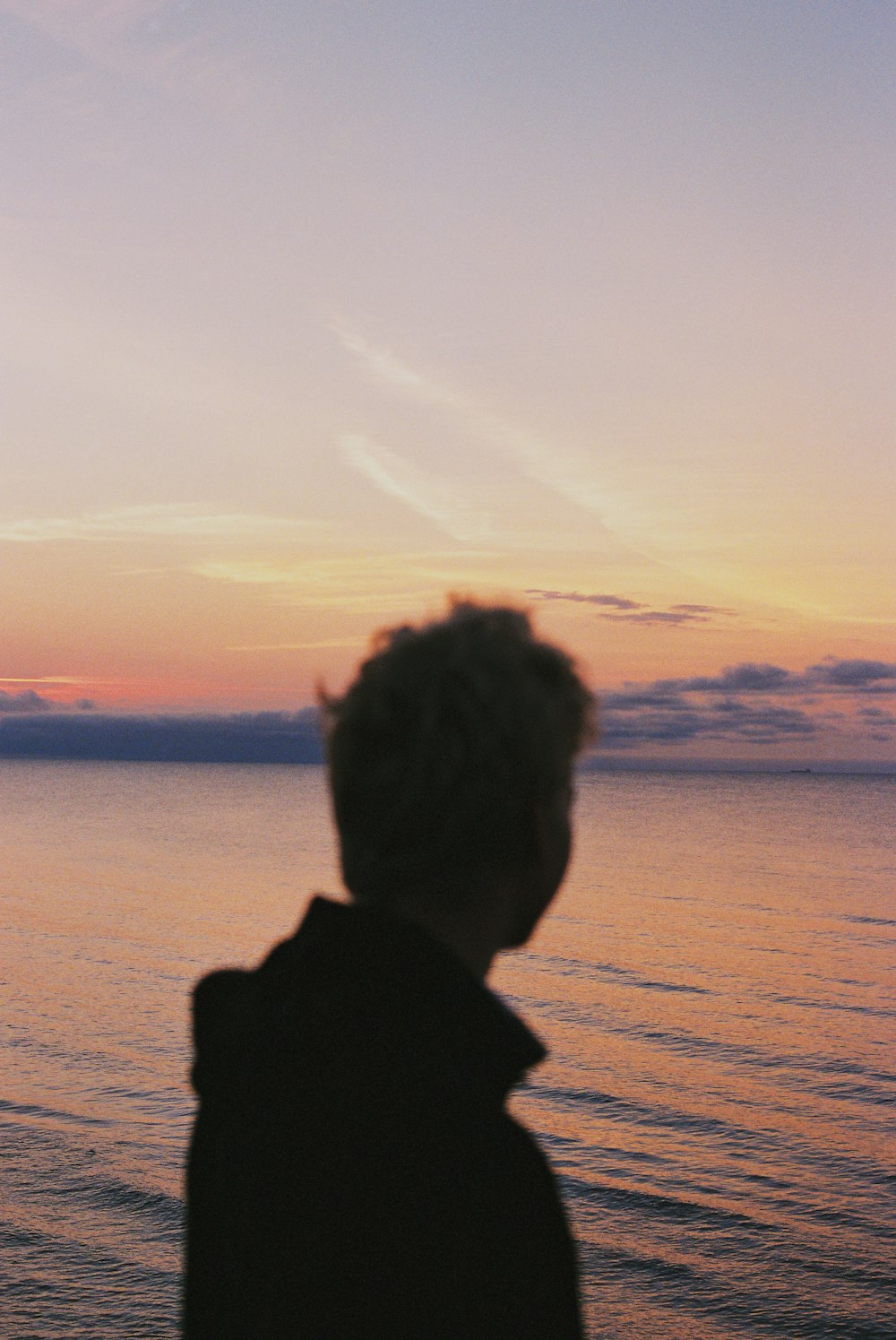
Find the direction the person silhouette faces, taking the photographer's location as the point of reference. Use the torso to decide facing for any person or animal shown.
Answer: facing away from the viewer and to the right of the viewer
